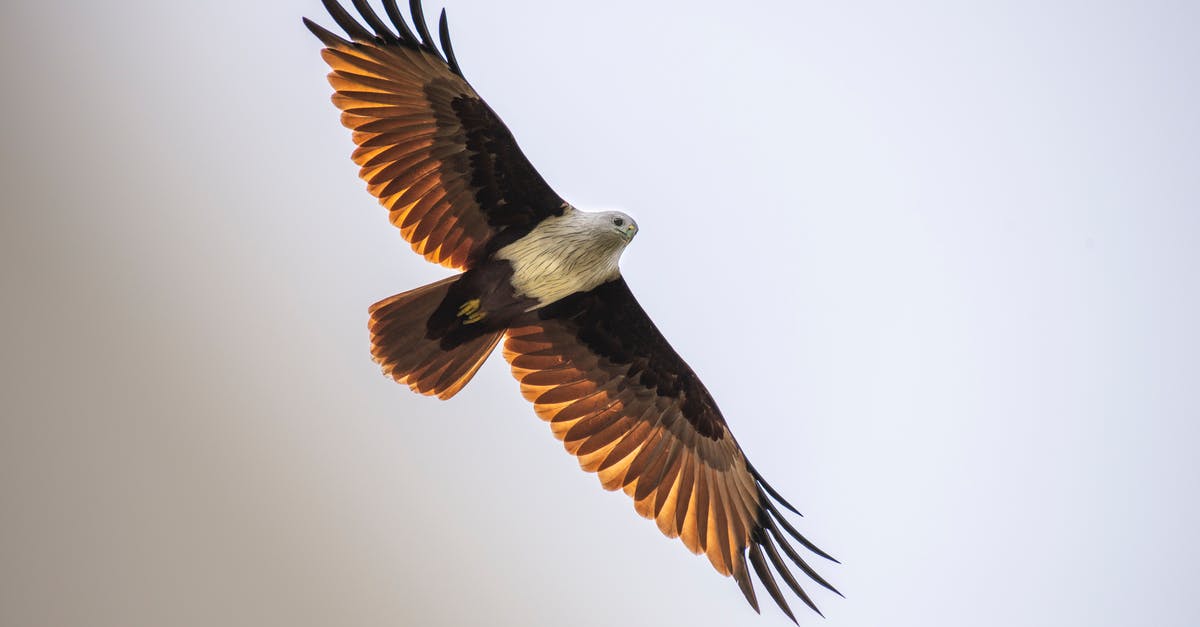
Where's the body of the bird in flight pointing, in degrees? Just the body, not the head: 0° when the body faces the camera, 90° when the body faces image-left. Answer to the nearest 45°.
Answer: approximately 270°
